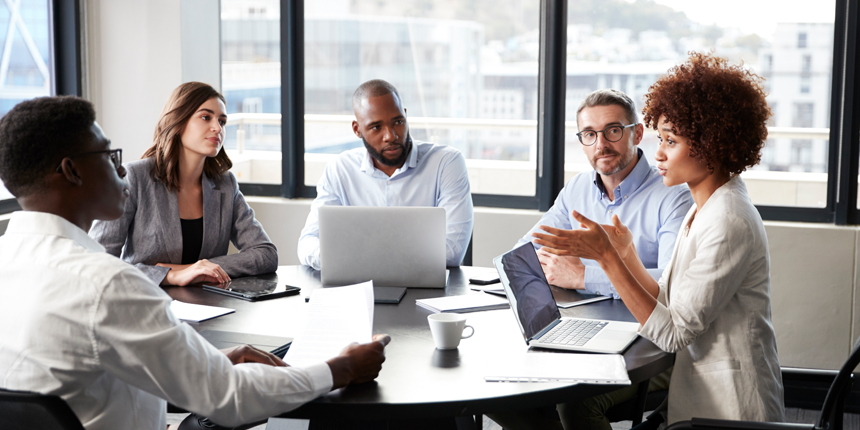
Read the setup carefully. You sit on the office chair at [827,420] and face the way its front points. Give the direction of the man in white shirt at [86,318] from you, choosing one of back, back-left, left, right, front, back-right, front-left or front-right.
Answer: front-left

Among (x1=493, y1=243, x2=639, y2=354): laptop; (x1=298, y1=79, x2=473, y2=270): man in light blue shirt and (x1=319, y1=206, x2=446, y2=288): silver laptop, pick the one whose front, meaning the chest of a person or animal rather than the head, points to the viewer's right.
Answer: the laptop

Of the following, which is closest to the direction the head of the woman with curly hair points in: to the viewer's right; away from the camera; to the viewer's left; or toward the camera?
to the viewer's left

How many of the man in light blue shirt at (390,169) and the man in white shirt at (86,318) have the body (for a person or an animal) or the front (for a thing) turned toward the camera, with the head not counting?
1

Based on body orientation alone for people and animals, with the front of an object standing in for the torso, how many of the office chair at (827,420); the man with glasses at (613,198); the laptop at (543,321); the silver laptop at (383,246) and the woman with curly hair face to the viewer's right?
1

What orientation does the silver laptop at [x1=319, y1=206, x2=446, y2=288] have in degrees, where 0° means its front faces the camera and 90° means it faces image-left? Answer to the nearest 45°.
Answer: approximately 180°

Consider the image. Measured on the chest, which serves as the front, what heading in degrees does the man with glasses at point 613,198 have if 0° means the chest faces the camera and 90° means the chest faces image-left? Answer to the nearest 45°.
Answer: approximately 45°

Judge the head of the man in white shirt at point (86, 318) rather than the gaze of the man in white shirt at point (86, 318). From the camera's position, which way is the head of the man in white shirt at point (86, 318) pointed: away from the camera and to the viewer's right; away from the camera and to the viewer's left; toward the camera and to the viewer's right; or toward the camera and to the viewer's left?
away from the camera and to the viewer's right

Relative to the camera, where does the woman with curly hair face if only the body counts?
to the viewer's left

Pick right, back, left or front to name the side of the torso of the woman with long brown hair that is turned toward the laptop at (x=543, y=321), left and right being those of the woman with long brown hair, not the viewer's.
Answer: front

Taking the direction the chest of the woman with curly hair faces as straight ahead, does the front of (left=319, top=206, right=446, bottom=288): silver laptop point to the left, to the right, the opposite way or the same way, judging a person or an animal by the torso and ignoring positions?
to the right

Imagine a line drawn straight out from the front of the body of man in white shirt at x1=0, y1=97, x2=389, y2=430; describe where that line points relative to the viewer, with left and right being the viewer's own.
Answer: facing away from the viewer and to the right of the viewer

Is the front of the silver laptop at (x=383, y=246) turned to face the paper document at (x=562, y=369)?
no

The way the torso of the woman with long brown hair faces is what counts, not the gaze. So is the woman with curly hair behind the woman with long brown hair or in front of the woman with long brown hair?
in front

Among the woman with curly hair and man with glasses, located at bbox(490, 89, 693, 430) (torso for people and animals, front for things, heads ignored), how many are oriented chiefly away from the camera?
0

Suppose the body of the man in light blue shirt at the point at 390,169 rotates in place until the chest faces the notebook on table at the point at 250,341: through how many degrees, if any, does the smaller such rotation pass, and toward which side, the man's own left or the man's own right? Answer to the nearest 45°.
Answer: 0° — they already face it

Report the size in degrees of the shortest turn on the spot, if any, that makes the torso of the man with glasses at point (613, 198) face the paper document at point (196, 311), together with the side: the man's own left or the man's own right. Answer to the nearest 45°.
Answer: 0° — they already face it

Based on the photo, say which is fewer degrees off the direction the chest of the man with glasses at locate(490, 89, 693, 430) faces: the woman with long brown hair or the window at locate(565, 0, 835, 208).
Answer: the woman with long brown hair
